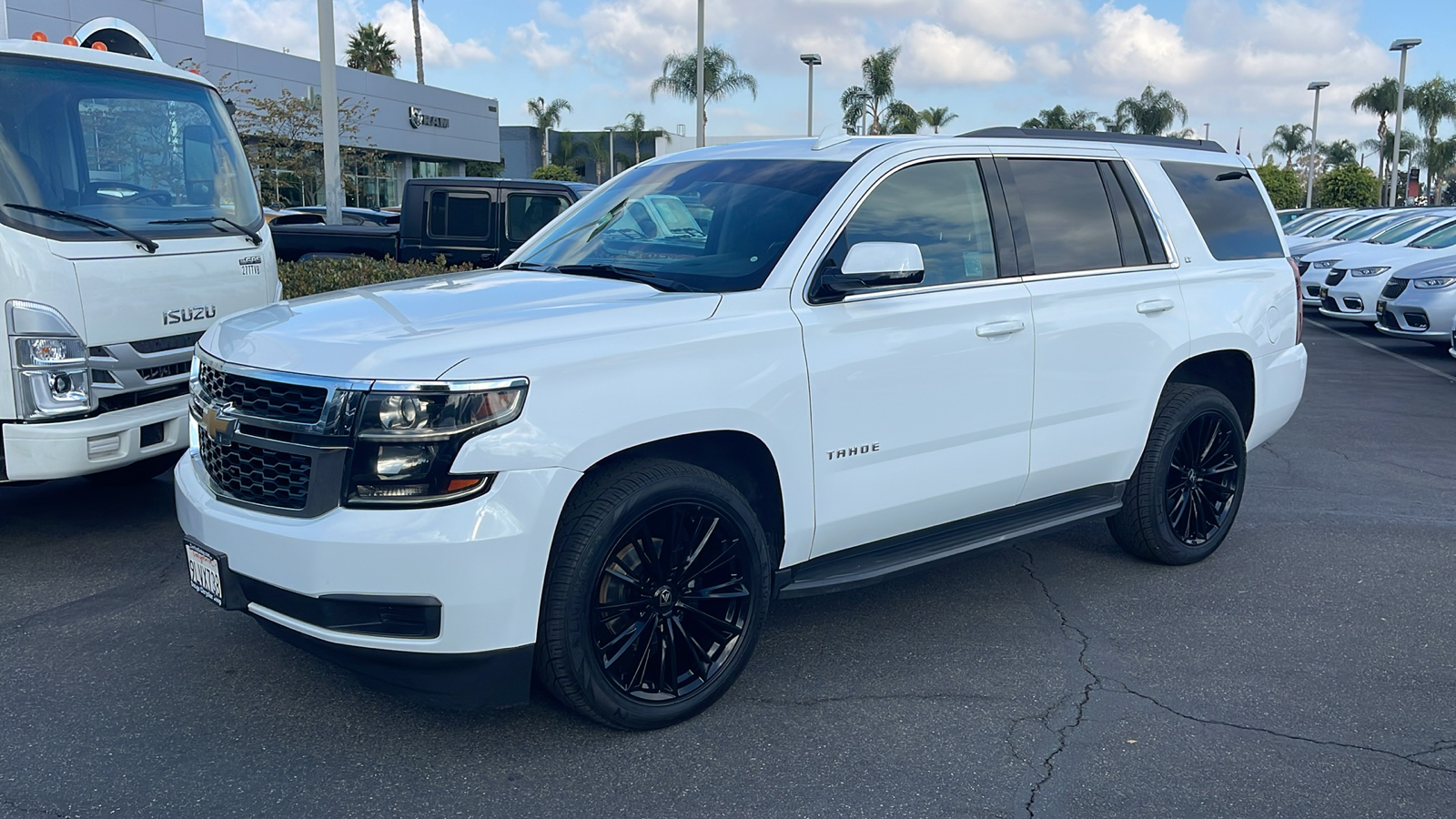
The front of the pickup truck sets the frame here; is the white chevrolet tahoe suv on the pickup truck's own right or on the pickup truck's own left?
on the pickup truck's own right

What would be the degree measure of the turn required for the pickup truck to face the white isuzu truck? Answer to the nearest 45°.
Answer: approximately 90° to its right

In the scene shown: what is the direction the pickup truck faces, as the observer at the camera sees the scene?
facing to the right of the viewer

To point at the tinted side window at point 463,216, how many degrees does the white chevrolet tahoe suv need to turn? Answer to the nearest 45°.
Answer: approximately 135° to its right

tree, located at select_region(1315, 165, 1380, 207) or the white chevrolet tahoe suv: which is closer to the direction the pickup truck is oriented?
the tree

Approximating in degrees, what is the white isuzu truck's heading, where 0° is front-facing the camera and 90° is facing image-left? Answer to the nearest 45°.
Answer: approximately 315°

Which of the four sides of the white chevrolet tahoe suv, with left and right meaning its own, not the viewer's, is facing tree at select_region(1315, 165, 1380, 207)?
back

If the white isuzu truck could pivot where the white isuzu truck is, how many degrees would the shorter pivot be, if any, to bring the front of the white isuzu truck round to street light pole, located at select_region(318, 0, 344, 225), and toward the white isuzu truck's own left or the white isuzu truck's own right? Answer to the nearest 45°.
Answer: approximately 135° to the white isuzu truck's own left

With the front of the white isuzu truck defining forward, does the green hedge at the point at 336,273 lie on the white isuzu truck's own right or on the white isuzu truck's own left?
on the white isuzu truck's own left

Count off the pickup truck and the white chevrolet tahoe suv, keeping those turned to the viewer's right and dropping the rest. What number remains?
1

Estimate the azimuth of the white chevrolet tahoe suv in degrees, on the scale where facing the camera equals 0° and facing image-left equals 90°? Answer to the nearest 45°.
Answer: approximately 45°

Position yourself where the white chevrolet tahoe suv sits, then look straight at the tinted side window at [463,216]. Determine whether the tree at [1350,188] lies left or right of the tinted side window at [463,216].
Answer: right

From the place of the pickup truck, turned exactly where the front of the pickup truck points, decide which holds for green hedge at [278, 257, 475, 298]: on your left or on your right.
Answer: on your right
